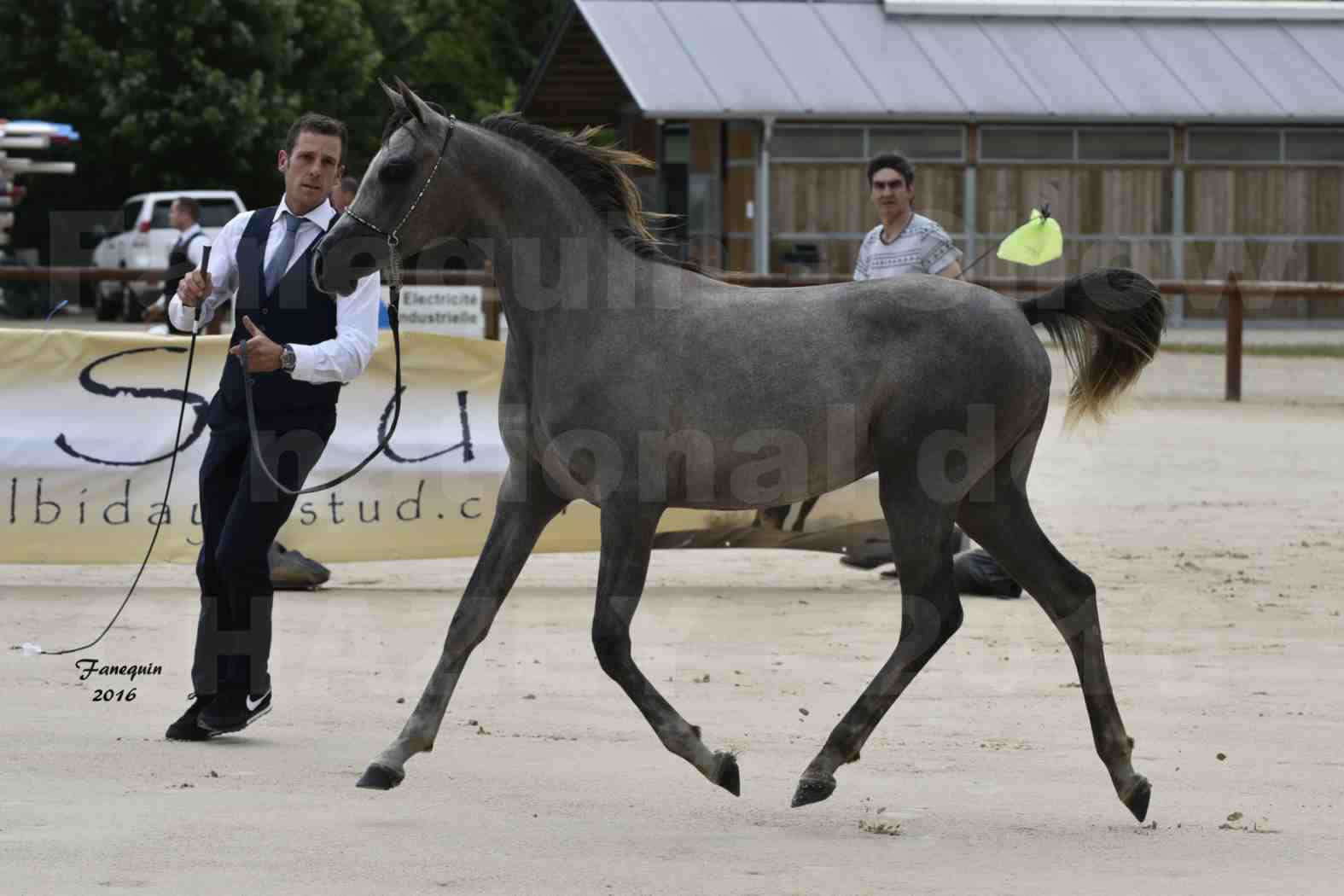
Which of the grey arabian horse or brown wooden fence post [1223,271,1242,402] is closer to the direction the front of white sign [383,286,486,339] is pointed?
the grey arabian horse

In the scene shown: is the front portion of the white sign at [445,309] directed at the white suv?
no

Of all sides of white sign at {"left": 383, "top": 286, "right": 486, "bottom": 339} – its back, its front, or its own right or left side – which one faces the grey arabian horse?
front

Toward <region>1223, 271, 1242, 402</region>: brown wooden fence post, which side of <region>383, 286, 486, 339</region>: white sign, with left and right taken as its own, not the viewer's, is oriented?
left

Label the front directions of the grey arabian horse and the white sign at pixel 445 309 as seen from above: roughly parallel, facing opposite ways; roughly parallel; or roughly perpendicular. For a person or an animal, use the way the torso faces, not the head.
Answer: roughly perpendicular

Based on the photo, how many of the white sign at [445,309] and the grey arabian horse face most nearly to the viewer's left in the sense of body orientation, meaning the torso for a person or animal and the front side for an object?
1

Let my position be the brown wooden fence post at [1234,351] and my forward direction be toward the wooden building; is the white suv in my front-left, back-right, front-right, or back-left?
front-left

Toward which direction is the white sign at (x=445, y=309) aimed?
toward the camera

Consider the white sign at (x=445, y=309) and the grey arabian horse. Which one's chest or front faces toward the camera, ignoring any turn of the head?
the white sign

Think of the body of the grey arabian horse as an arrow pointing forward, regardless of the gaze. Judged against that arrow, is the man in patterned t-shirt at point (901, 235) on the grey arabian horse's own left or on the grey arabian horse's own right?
on the grey arabian horse's own right

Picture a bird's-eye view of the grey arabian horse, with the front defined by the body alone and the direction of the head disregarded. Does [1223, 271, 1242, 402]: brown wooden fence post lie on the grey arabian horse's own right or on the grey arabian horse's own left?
on the grey arabian horse's own right

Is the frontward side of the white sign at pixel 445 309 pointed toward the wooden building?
no

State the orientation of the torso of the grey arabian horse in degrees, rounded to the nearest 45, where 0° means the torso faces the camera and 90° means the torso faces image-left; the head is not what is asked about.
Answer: approximately 90°
